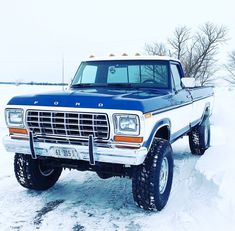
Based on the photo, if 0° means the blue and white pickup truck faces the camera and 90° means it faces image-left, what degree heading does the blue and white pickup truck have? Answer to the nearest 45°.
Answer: approximately 45°
